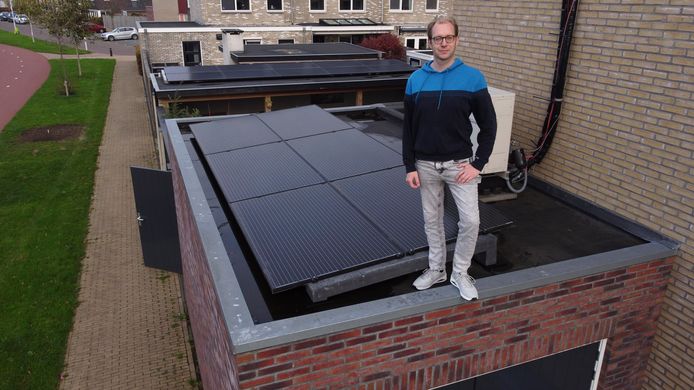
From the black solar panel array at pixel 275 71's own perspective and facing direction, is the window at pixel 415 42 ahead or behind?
behind

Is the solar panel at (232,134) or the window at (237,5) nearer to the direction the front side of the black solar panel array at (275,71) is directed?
the solar panel

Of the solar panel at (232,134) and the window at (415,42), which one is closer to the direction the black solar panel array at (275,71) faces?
the solar panel

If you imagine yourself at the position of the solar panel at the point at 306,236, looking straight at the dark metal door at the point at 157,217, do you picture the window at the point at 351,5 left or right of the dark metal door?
right

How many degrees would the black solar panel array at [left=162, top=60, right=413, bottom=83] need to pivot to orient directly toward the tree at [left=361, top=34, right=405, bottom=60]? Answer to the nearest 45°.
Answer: approximately 180°

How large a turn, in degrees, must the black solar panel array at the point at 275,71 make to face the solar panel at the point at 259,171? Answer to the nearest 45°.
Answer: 0° — it already faces it

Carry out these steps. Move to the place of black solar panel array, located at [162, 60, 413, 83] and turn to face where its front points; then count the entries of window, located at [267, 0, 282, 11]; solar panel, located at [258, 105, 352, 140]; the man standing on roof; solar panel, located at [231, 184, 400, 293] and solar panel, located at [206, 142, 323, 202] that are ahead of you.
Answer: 4

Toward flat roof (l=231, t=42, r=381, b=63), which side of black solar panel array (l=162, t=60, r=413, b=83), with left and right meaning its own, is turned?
back

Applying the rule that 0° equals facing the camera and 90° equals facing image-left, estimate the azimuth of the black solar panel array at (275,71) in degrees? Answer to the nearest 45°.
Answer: approximately 0°

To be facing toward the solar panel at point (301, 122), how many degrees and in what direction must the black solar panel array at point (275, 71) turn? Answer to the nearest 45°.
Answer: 0° — it already faces it

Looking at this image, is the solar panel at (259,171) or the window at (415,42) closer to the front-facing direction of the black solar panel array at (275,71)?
the solar panel

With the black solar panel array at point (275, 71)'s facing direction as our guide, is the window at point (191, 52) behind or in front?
behind

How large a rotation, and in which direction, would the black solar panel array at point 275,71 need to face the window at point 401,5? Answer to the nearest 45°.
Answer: approximately 180°

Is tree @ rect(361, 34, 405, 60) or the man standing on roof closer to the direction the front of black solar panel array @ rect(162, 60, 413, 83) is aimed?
the man standing on roof

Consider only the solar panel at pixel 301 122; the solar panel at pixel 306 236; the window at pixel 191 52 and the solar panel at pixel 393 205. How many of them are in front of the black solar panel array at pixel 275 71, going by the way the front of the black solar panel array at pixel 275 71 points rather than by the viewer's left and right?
3

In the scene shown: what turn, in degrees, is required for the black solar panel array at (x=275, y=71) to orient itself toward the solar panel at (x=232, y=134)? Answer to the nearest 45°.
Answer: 0° — it already faces it
